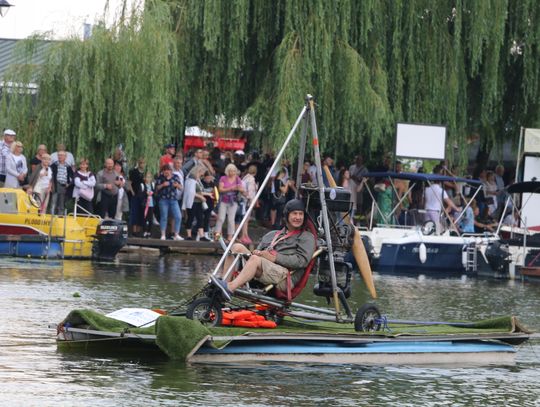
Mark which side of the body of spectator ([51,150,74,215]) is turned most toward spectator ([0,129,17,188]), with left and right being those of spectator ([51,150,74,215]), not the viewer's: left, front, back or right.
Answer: right

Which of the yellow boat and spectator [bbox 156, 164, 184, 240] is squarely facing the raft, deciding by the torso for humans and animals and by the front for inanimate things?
the spectator

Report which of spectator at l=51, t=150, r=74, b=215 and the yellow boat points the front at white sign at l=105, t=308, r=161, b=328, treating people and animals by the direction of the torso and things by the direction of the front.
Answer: the spectator

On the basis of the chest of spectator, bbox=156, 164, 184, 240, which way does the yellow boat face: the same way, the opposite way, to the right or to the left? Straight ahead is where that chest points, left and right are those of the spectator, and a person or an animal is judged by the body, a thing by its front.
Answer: to the right

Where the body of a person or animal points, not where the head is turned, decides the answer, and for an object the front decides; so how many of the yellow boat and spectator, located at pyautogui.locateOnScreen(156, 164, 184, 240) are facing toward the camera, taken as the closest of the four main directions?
1

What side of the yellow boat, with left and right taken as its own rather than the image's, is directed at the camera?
left

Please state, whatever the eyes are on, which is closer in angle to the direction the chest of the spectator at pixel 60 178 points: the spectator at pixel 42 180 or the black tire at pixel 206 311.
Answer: the black tire

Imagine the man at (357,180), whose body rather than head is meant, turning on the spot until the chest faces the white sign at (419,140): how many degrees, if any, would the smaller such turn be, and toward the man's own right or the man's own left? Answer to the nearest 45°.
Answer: approximately 45° to the man's own left

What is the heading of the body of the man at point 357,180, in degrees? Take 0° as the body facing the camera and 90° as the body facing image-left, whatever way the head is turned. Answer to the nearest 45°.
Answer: approximately 0°

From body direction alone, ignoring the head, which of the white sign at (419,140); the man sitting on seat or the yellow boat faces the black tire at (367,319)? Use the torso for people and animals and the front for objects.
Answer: the white sign

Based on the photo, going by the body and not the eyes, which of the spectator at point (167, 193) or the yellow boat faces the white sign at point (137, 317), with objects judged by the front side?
the spectator

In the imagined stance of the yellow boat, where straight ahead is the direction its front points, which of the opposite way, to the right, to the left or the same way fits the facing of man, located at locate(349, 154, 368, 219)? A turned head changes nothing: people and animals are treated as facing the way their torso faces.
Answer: to the left

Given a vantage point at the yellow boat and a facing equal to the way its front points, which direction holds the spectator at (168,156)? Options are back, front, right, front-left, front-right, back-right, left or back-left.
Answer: back-right

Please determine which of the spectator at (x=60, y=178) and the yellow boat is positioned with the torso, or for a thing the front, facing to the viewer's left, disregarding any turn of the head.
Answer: the yellow boat

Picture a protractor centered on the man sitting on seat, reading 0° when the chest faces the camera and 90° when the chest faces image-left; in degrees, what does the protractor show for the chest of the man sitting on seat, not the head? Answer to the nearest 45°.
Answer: approximately 45°
